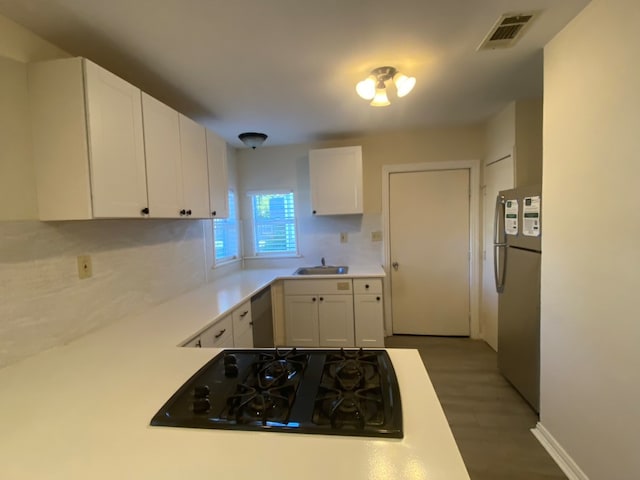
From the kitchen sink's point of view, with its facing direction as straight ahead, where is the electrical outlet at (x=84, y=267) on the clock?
The electrical outlet is roughly at 1 o'clock from the kitchen sink.

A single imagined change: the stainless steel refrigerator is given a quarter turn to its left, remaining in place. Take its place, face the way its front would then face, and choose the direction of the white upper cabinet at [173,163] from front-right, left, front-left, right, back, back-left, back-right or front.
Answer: right

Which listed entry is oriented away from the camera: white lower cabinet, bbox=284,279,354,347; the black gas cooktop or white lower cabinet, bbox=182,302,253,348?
the black gas cooktop

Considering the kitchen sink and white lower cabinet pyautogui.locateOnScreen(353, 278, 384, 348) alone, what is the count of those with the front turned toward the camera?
2

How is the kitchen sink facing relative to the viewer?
toward the camera

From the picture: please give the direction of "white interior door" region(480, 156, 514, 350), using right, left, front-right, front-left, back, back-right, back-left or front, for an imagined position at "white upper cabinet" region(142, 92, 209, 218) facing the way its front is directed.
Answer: front-left

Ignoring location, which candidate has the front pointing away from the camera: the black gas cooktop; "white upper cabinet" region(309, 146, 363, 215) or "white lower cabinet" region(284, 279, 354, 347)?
the black gas cooktop

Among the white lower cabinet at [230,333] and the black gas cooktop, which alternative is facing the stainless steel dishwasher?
the black gas cooktop

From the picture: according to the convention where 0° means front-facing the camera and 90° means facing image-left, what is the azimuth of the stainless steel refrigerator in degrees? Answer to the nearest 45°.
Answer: approximately 45°

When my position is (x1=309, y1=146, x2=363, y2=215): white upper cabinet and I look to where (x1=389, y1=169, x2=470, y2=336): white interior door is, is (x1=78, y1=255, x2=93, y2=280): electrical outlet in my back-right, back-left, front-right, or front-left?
back-right

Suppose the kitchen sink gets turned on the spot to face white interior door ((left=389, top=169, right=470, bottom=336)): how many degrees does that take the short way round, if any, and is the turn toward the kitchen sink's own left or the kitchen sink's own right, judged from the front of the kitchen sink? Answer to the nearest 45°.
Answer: approximately 90° to the kitchen sink's own left

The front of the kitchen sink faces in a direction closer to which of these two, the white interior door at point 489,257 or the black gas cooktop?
the black gas cooktop

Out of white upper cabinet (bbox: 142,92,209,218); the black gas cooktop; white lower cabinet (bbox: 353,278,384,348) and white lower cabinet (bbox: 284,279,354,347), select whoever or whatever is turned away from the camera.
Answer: the black gas cooktop

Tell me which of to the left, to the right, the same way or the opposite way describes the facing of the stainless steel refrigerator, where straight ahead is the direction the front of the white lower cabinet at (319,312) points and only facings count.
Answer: to the right

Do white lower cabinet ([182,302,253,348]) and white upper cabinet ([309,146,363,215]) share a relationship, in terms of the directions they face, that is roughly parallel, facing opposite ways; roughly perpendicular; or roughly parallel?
roughly perpendicular

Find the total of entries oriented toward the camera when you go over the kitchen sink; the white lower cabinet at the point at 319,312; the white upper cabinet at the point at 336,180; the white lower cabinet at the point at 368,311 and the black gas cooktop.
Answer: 4
